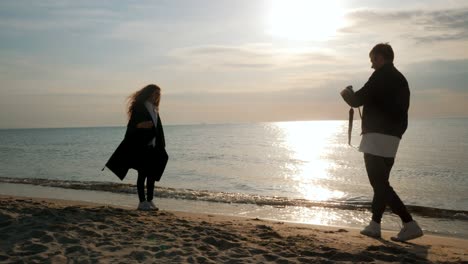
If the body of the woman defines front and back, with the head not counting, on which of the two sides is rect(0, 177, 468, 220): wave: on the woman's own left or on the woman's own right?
on the woman's own left

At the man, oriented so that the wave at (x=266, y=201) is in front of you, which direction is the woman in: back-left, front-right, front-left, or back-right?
front-left

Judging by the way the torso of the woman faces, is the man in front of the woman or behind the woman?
in front

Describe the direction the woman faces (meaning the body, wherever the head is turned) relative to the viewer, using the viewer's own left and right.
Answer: facing the viewer and to the right of the viewer

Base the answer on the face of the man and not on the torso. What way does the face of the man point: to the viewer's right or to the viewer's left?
to the viewer's left

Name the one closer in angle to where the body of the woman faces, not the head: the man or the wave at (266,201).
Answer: the man
